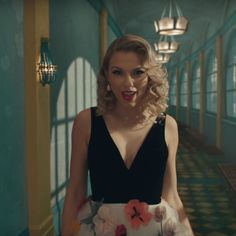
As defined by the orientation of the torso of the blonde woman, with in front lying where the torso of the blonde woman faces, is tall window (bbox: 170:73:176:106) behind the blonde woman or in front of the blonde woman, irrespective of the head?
behind

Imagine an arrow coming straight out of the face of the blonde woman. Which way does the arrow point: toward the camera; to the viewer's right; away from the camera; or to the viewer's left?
toward the camera

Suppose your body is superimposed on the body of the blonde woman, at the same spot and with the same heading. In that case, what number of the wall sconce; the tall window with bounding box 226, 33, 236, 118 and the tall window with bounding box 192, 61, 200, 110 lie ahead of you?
0

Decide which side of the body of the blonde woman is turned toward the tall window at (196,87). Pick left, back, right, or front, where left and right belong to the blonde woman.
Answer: back

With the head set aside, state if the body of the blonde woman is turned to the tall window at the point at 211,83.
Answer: no

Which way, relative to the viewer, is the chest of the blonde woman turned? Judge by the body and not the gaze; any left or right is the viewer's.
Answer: facing the viewer

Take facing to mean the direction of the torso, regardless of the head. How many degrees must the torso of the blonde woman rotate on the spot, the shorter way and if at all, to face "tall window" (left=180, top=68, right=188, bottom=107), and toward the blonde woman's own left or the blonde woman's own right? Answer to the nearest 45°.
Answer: approximately 180°

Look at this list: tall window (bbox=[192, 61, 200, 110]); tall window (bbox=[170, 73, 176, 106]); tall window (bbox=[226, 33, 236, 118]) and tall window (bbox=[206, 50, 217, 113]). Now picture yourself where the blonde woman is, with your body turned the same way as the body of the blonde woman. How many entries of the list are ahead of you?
0

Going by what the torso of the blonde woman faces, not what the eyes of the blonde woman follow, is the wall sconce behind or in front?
behind

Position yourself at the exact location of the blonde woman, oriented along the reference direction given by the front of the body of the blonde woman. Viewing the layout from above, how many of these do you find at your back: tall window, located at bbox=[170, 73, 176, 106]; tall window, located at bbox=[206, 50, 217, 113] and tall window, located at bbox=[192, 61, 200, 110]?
3

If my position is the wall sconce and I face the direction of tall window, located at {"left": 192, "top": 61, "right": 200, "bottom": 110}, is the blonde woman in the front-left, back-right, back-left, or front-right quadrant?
back-right

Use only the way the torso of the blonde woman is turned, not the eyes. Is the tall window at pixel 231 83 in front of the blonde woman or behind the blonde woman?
behind

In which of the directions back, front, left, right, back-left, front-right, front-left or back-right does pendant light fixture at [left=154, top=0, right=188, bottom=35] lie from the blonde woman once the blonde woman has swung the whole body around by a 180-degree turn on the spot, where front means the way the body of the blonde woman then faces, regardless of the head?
front
